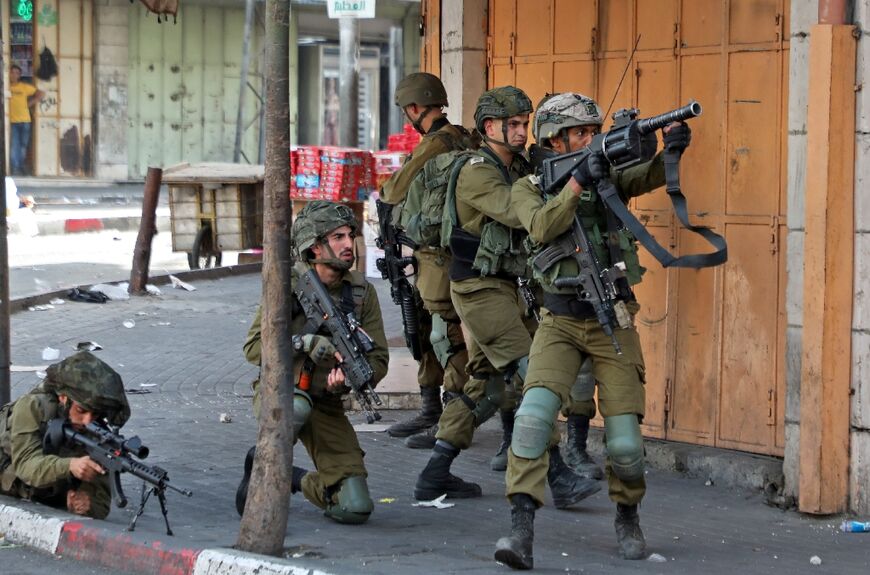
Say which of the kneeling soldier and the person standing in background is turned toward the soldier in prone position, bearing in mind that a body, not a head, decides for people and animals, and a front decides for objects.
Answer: the person standing in background

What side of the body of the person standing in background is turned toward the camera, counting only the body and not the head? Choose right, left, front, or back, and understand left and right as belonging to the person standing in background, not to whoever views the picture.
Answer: front

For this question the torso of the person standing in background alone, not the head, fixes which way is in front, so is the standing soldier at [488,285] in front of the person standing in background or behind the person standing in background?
in front

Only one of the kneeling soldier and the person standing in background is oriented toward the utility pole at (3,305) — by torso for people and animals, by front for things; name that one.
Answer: the person standing in background

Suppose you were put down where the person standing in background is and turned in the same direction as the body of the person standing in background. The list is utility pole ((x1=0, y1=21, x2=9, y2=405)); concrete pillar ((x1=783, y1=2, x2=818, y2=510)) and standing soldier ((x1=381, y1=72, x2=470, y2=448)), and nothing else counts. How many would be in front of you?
3

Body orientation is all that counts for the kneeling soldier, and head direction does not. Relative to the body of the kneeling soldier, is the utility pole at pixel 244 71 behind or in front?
behind

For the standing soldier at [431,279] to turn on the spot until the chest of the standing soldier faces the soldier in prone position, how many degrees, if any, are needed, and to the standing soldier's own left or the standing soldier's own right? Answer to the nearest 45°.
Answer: approximately 45° to the standing soldier's own left

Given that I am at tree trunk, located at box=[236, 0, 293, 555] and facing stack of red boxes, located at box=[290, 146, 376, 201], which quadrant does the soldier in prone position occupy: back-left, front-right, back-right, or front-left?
front-left

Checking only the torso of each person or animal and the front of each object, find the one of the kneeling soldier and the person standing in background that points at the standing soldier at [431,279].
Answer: the person standing in background

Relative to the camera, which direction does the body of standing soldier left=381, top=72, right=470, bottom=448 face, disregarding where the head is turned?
to the viewer's left

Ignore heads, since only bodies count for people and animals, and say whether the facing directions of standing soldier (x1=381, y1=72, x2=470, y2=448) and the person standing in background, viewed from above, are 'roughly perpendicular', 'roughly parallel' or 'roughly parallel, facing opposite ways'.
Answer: roughly perpendicular
